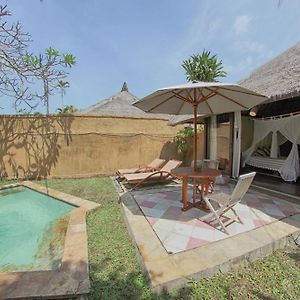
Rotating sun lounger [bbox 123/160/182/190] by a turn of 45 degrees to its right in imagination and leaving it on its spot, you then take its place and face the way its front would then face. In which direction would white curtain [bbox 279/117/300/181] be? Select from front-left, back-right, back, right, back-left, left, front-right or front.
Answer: back

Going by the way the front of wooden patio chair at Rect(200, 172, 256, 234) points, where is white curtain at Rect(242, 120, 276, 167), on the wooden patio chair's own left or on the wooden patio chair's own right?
on the wooden patio chair's own right

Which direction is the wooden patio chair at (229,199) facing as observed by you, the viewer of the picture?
facing away from the viewer and to the left of the viewer

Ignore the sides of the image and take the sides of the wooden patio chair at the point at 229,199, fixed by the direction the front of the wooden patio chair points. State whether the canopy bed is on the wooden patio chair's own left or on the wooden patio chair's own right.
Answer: on the wooden patio chair's own right

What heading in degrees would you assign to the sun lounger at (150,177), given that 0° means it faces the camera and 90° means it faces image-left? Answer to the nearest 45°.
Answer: approximately 45°

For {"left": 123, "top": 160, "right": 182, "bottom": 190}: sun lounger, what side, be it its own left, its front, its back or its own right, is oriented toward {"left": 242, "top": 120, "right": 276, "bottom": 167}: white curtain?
back

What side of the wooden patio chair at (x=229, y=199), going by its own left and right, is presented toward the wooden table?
front

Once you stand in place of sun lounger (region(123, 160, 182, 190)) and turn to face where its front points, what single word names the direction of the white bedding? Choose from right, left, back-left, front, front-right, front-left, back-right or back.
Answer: back-left

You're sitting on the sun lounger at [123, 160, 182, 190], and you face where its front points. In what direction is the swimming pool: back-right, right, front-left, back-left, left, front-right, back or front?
front

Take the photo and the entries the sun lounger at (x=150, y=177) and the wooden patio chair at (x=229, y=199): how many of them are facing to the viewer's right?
0

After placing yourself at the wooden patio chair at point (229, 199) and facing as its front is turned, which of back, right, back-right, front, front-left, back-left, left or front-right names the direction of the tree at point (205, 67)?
front-right

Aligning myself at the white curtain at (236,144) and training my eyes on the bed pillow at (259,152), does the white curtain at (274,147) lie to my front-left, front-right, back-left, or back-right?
front-right

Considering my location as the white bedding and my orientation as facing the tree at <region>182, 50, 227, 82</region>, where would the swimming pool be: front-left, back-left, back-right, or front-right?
back-left

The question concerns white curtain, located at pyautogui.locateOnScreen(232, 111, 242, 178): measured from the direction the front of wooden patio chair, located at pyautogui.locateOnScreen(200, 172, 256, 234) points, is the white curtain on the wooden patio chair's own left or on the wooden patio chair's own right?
on the wooden patio chair's own right
